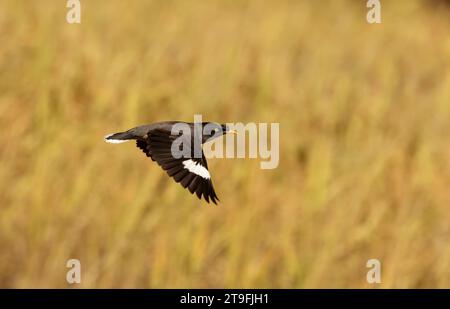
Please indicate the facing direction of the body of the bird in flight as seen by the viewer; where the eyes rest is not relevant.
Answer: to the viewer's right
